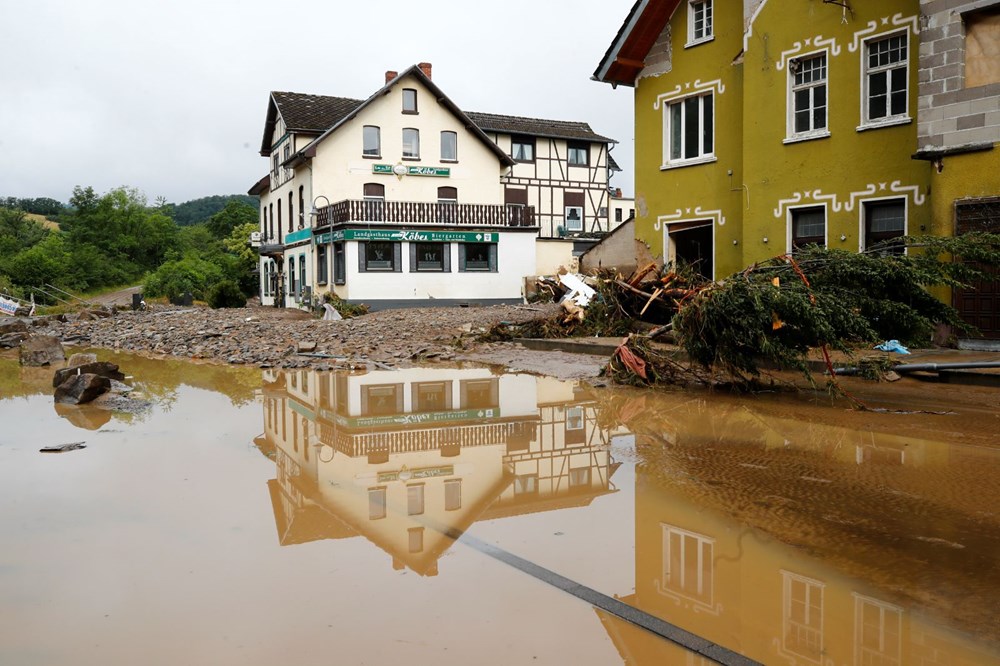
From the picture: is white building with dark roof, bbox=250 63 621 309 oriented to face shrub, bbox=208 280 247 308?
no

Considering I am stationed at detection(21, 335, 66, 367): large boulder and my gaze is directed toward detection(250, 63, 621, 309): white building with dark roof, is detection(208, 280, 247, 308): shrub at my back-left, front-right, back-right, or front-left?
front-left

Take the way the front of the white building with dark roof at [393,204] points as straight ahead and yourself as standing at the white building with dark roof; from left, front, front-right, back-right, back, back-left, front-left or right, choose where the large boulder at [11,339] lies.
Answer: front-right

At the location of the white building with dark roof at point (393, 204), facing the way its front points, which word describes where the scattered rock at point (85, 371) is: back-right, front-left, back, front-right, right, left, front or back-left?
front

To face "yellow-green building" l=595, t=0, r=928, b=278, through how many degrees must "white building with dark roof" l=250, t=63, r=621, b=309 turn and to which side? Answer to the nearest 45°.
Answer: approximately 45° to its left

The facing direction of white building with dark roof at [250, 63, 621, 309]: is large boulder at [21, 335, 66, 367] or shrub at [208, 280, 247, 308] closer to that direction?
the large boulder

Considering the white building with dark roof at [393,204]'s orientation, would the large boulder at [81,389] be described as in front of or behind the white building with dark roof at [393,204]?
in front

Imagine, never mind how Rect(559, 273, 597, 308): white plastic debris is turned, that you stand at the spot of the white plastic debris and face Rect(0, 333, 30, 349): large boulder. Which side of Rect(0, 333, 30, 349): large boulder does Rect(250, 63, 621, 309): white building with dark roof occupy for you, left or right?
right

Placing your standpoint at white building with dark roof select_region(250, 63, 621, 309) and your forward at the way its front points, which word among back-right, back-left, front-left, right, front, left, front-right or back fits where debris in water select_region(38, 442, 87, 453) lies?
front

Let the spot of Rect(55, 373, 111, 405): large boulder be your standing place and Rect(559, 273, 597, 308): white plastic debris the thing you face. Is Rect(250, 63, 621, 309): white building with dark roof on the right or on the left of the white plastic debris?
left

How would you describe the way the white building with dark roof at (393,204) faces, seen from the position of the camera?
facing the viewer

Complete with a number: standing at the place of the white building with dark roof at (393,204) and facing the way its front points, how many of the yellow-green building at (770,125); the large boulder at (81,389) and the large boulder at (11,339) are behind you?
0
